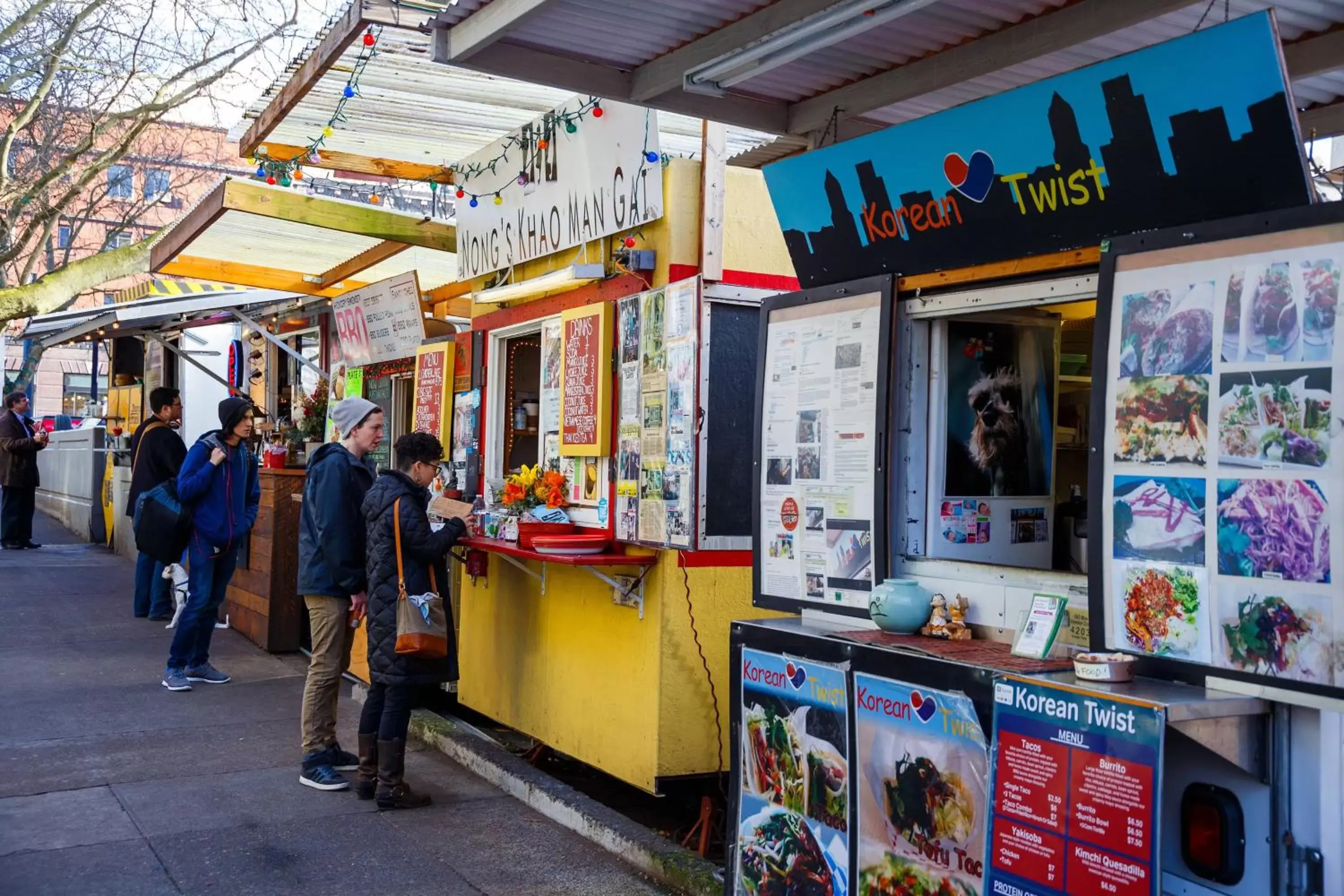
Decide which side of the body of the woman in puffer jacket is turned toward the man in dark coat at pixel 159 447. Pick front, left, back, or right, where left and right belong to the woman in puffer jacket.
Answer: left

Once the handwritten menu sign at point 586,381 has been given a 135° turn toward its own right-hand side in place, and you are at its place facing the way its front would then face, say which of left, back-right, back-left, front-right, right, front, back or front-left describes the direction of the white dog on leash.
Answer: front-left

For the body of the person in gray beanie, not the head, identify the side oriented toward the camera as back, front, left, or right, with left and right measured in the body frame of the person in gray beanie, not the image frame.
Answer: right

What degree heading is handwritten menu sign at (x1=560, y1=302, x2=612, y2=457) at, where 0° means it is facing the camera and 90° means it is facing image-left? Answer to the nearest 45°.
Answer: approximately 45°

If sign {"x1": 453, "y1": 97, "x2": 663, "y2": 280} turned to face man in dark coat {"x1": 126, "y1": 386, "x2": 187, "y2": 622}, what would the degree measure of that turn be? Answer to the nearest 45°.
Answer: approximately 90° to its right

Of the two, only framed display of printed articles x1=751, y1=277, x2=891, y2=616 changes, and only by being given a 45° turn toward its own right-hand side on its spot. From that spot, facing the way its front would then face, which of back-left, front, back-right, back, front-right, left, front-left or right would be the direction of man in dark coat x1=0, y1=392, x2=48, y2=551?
front-right

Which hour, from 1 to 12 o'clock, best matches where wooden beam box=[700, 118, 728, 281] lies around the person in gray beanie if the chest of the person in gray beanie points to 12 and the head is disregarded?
The wooden beam is roughly at 1 o'clock from the person in gray beanie.

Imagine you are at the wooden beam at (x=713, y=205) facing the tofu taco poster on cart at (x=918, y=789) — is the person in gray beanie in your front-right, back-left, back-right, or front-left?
back-right

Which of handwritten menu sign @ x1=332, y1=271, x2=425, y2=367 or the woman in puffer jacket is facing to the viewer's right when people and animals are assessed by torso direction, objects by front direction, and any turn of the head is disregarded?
the woman in puffer jacket

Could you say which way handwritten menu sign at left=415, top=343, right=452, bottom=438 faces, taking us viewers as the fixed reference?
facing the viewer and to the left of the viewer

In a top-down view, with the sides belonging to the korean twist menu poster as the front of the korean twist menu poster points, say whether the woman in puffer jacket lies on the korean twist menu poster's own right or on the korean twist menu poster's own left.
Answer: on the korean twist menu poster's own right

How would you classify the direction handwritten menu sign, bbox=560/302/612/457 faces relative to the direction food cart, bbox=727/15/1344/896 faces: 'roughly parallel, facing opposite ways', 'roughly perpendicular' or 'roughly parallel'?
roughly parallel

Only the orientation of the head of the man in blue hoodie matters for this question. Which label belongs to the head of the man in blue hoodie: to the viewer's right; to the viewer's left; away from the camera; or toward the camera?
to the viewer's right

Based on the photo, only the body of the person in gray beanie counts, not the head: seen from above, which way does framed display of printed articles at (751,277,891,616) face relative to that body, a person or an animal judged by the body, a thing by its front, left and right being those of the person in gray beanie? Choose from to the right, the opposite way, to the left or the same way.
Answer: the opposite way

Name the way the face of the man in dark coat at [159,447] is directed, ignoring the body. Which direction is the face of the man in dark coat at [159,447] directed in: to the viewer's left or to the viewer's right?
to the viewer's right

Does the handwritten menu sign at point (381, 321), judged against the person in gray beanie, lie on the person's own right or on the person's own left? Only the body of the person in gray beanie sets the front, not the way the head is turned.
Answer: on the person's own left

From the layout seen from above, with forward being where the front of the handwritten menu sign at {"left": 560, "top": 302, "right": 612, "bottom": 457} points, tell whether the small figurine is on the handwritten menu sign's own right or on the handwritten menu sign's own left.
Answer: on the handwritten menu sign's own left

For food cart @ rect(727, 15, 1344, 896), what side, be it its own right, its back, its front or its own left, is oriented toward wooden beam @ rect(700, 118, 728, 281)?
right
